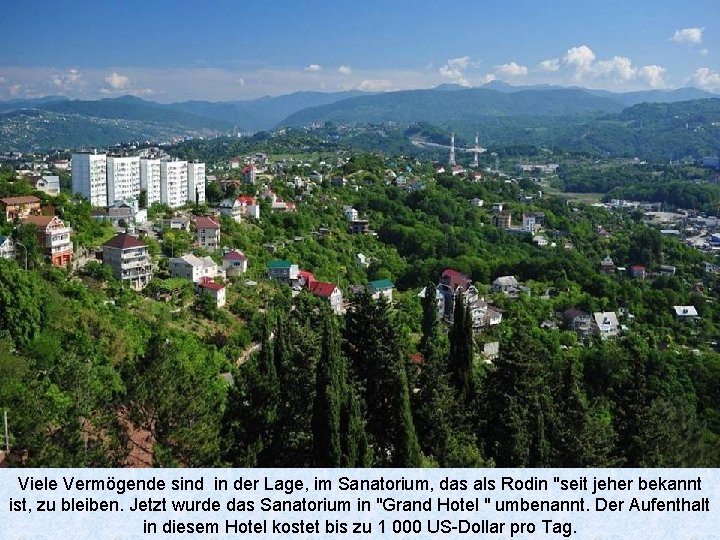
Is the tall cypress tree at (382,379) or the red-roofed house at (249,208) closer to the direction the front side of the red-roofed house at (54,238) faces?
the tall cypress tree

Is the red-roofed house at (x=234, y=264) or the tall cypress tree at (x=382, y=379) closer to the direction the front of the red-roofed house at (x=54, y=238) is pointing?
the tall cypress tree

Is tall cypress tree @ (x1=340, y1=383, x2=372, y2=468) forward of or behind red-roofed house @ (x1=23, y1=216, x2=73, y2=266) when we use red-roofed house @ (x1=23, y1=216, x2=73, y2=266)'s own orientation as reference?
forward

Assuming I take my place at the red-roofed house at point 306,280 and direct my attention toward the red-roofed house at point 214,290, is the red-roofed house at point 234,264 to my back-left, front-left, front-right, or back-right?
front-right

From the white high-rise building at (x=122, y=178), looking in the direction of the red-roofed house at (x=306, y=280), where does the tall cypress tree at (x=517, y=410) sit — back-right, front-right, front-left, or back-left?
front-right

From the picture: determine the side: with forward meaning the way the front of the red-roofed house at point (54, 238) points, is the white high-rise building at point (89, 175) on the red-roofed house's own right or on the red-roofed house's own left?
on the red-roofed house's own left

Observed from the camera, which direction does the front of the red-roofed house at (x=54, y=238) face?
facing the viewer and to the right of the viewer
